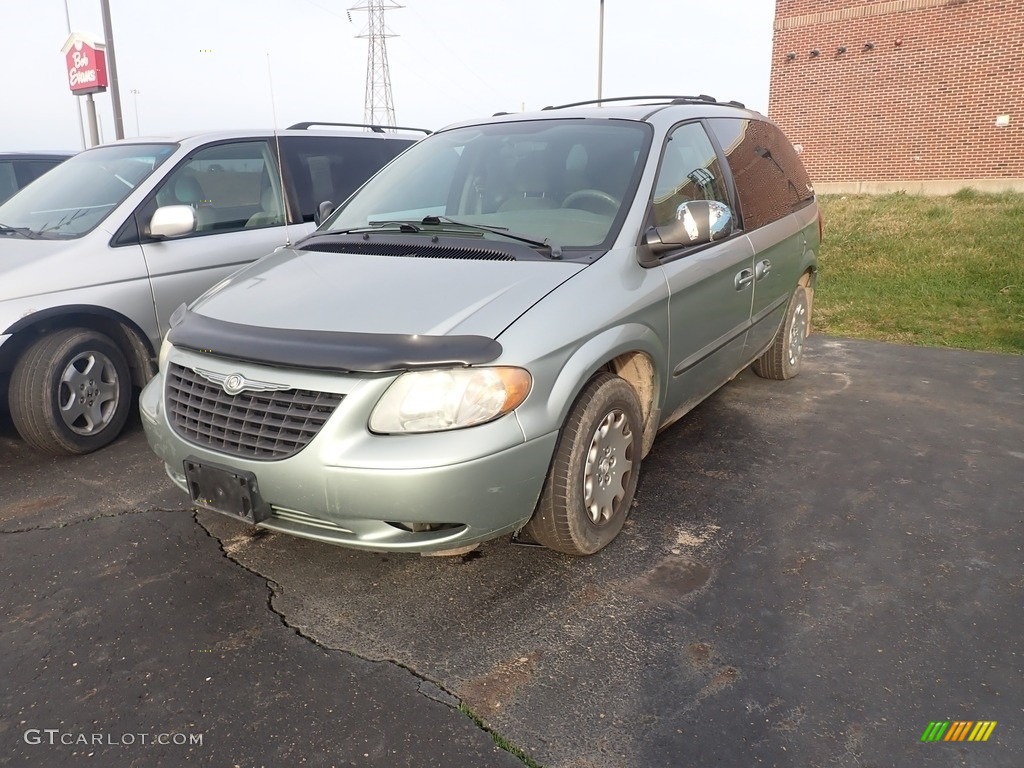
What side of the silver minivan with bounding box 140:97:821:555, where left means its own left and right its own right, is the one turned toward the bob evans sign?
right

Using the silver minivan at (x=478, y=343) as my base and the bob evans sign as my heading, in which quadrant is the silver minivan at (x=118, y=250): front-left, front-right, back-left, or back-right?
front-left

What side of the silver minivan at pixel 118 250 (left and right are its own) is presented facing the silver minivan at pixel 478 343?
left

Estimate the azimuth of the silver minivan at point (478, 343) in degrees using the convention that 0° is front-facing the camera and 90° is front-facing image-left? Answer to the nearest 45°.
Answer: approximately 45°

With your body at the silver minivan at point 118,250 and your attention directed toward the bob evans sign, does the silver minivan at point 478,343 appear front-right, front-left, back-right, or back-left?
back-right

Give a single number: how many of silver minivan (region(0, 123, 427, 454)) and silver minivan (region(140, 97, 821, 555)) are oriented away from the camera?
0

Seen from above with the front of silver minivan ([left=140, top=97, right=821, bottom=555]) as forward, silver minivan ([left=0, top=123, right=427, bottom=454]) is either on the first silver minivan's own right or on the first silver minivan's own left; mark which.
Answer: on the first silver minivan's own right

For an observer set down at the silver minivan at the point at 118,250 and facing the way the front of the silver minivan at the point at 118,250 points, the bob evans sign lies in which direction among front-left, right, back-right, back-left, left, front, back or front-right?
back-right
